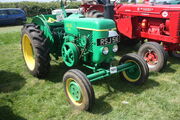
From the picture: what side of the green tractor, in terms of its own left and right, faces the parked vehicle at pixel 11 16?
back

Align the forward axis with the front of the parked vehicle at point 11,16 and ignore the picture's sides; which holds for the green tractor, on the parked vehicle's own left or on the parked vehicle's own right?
on the parked vehicle's own left

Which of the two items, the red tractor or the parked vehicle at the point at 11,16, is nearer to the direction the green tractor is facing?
the red tractor

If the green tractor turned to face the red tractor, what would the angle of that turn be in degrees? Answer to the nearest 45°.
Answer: approximately 90° to its left

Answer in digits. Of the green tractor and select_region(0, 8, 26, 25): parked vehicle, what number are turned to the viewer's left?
1

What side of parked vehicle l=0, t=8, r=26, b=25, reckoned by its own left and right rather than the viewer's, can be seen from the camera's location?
left
